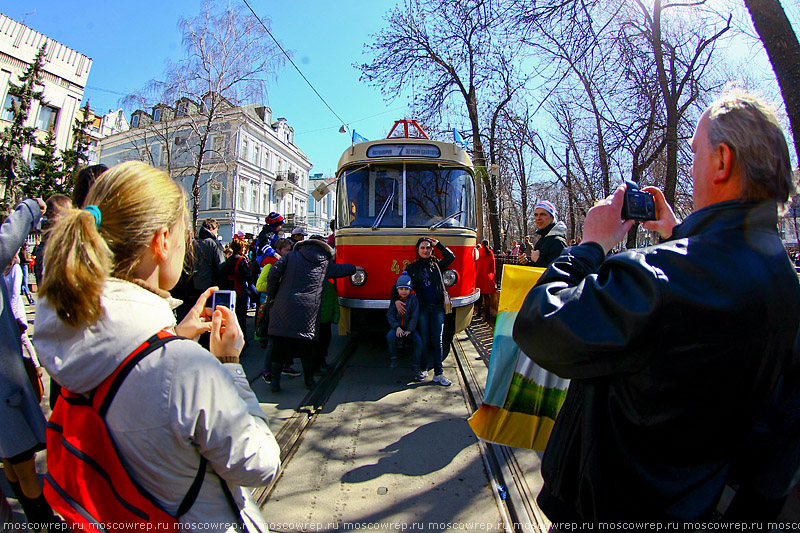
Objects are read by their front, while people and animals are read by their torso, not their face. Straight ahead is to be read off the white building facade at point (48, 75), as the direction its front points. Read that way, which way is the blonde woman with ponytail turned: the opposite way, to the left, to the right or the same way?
to the left

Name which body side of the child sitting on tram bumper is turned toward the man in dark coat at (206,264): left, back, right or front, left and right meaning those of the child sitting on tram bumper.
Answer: right

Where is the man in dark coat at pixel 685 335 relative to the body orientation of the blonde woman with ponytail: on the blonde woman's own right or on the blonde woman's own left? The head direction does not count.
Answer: on the blonde woman's own right

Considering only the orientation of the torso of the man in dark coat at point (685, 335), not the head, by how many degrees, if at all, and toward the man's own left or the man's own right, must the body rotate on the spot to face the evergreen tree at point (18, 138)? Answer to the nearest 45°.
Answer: approximately 45° to the man's own left

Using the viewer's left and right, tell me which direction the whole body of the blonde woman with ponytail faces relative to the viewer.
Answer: facing away from the viewer and to the right of the viewer

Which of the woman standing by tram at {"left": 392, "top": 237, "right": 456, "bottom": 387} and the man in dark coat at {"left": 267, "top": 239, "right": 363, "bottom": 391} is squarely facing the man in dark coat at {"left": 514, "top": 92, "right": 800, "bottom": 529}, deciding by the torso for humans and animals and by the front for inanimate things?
the woman standing by tram

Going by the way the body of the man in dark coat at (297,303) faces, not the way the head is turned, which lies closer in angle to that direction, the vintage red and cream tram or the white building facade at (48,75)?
the vintage red and cream tram

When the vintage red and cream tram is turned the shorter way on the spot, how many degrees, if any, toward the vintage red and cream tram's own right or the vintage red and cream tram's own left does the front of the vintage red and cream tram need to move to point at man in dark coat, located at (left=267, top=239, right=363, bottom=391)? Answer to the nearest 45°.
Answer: approximately 45° to the vintage red and cream tram's own right

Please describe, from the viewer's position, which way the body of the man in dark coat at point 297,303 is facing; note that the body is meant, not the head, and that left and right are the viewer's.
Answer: facing away from the viewer and to the right of the viewer

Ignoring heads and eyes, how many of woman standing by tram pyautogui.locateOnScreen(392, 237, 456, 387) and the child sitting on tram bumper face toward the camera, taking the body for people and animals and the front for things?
2
